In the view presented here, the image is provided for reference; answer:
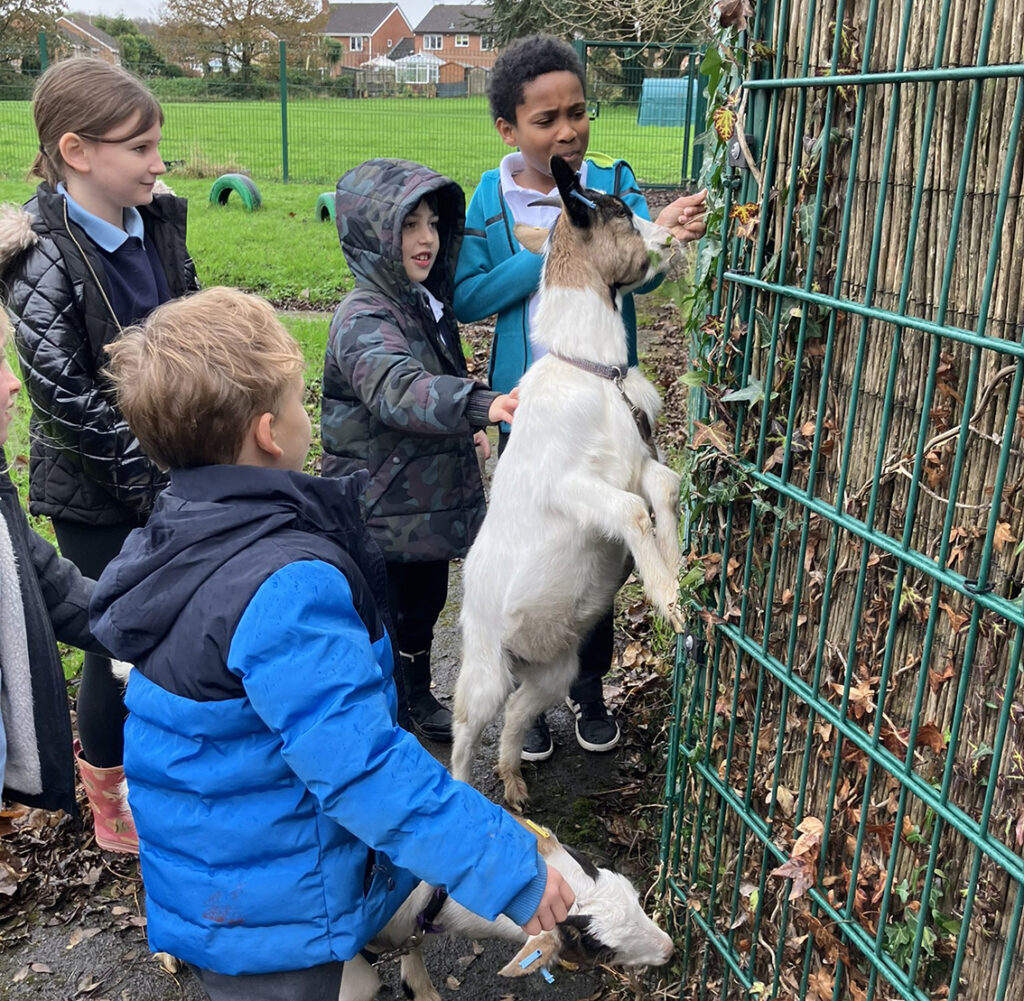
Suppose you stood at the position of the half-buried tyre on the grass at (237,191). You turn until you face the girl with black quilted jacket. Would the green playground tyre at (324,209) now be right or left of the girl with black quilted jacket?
left

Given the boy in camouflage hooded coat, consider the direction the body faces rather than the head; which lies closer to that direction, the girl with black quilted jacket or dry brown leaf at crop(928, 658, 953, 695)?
the dry brown leaf

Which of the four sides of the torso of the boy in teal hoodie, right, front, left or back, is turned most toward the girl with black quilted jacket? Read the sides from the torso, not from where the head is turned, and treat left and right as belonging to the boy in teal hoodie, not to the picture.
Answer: right

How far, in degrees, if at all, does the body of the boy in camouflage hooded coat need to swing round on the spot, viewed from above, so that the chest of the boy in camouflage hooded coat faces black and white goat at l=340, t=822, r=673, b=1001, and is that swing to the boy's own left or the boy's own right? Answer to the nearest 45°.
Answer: approximately 45° to the boy's own right

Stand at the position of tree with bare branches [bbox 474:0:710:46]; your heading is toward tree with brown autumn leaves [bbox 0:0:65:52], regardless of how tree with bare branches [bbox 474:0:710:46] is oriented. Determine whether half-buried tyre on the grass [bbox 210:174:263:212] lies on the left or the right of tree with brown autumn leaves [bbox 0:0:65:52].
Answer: left

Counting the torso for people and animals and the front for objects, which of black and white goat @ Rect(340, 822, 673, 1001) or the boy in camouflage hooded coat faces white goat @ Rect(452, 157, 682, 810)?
the boy in camouflage hooded coat

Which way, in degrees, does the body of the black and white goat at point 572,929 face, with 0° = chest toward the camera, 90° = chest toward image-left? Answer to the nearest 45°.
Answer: approximately 270°

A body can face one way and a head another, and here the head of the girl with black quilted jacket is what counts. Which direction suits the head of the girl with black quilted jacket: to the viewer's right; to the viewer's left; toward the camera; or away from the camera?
to the viewer's right

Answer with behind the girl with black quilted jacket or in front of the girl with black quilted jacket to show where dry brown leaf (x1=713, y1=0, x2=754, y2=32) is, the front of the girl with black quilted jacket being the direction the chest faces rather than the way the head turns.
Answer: in front

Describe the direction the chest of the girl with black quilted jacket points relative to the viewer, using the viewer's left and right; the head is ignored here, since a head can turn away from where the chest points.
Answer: facing the viewer and to the right of the viewer

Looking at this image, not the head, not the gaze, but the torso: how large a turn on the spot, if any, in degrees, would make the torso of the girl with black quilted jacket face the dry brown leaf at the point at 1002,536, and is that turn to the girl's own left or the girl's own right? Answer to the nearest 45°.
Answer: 0° — they already face it

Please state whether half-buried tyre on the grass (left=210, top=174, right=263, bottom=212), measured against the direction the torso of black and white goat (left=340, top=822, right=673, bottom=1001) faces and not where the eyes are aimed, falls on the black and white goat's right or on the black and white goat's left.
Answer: on the black and white goat's left

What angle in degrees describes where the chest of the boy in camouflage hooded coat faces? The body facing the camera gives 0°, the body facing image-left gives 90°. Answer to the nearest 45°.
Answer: approximately 315°
